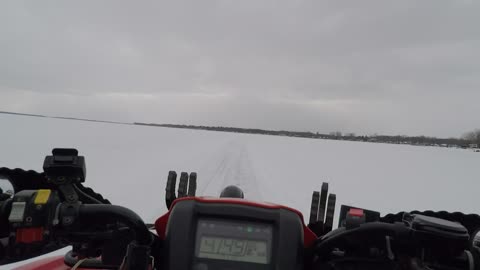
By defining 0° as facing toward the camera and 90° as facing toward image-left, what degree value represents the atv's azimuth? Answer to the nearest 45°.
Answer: approximately 180°
